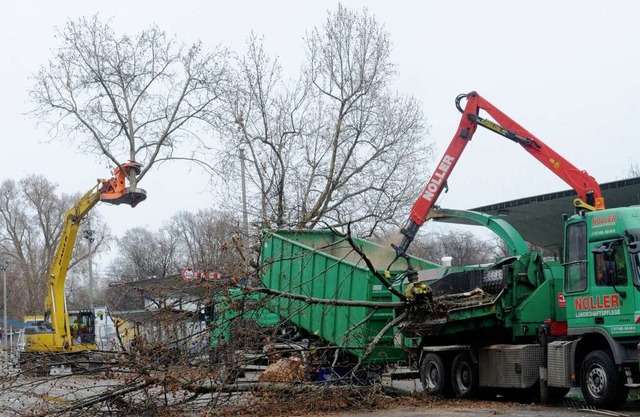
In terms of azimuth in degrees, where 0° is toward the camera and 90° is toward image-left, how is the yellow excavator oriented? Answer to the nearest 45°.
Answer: approximately 315°

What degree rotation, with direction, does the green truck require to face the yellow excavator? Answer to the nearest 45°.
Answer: approximately 180°

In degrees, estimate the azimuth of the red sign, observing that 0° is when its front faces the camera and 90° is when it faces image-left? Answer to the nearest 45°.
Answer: approximately 0°

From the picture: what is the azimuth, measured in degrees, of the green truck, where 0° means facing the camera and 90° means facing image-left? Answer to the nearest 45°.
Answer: approximately 315°

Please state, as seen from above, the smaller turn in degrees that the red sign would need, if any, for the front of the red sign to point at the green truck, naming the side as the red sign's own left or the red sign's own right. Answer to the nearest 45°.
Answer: approximately 90° to the red sign's own left
